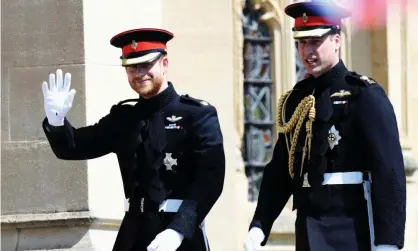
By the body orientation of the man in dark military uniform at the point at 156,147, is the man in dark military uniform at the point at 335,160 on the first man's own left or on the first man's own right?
on the first man's own left

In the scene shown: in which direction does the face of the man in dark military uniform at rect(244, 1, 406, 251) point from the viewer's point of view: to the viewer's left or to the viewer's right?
to the viewer's left

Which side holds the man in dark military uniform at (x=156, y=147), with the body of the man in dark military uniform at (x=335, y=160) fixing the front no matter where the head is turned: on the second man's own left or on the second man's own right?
on the second man's own right

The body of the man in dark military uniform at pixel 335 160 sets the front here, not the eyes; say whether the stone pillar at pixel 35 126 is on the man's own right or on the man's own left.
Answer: on the man's own right

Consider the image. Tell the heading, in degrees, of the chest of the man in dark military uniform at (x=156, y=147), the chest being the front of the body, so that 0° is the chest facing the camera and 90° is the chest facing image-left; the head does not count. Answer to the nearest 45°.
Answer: approximately 45°

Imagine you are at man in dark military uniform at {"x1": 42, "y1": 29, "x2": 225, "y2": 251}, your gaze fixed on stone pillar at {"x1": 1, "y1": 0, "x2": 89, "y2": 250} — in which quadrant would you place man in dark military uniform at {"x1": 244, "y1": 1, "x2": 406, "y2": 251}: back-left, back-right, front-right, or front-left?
back-right
